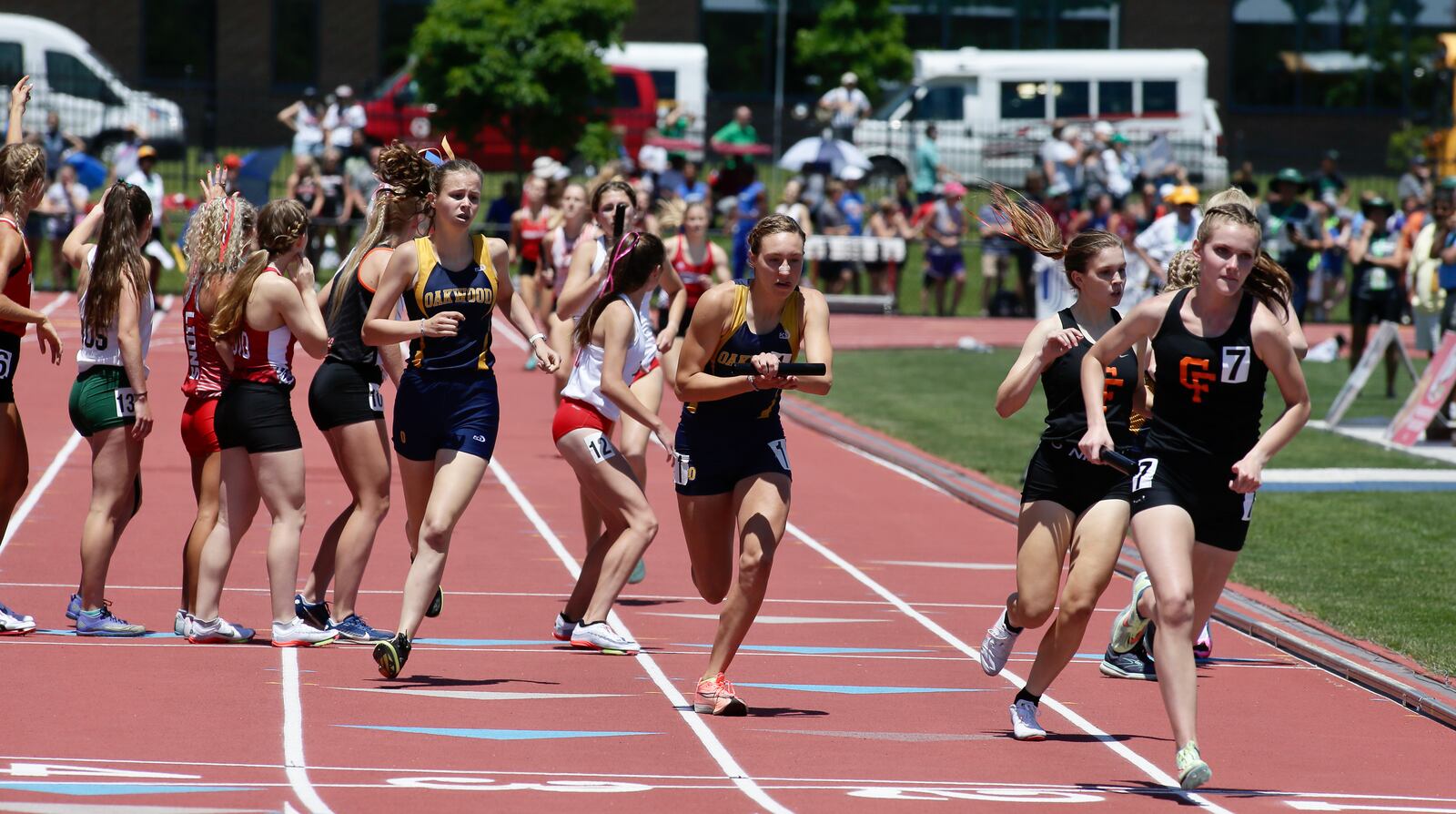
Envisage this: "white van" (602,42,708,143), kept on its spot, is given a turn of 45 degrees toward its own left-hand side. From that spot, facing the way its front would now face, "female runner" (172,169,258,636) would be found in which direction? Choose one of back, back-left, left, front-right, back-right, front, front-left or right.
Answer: front-left

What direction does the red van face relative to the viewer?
to the viewer's left

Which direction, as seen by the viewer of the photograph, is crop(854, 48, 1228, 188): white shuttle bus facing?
facing to the left of the viewer

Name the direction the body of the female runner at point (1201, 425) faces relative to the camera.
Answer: toward the camera

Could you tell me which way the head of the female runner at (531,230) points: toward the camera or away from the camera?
toward the camera

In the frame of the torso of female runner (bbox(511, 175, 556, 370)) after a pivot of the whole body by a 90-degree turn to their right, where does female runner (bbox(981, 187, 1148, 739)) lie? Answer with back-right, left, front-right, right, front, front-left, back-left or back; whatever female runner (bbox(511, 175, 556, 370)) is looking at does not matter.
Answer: left

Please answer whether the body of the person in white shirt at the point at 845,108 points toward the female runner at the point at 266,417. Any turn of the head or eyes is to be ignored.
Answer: yes

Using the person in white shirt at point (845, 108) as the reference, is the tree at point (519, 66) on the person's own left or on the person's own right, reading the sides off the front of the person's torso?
on the person's own right

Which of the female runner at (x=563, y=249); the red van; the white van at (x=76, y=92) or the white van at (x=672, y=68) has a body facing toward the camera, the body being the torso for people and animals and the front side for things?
the female runner

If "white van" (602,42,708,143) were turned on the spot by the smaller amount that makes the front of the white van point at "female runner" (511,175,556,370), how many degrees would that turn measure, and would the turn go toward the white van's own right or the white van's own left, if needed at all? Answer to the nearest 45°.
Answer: approximately 90° to the white van's own left

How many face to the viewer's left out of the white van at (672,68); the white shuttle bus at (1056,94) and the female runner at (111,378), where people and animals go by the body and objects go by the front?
2

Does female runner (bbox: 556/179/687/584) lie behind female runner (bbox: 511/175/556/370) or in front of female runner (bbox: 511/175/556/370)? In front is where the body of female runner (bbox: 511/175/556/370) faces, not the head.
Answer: in front

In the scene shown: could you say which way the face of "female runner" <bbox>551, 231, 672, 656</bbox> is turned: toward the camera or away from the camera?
away from the camera

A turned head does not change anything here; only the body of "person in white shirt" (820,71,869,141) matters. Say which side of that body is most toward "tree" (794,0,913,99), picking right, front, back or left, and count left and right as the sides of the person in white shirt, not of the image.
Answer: back

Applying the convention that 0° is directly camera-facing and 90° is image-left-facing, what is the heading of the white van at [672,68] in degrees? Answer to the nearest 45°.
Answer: approximately 90°

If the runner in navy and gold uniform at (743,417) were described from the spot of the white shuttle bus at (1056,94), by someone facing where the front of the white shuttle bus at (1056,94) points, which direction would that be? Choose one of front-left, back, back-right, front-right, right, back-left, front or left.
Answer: left
